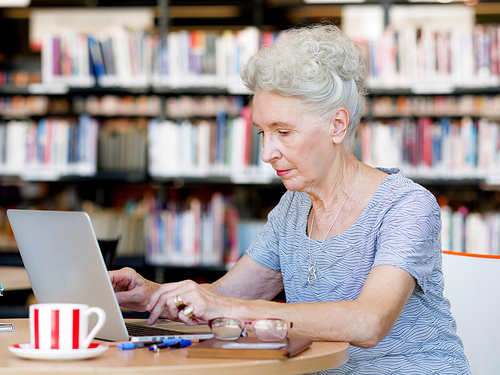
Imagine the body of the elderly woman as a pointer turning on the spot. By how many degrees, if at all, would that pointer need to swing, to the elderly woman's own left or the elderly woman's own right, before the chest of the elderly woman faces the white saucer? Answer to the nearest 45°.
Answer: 0° — they already face it

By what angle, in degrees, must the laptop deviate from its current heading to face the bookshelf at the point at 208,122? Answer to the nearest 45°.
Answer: approximately 45° to its left

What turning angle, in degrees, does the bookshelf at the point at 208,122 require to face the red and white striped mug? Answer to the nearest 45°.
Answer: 0° — it already faces it

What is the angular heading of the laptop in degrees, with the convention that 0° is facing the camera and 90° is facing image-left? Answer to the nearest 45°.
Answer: approximately 225°

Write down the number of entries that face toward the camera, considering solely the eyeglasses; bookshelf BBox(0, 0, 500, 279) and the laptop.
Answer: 2

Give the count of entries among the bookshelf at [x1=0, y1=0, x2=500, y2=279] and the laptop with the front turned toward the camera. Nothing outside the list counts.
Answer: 1

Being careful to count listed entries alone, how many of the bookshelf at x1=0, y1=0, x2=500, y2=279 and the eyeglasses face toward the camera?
2
